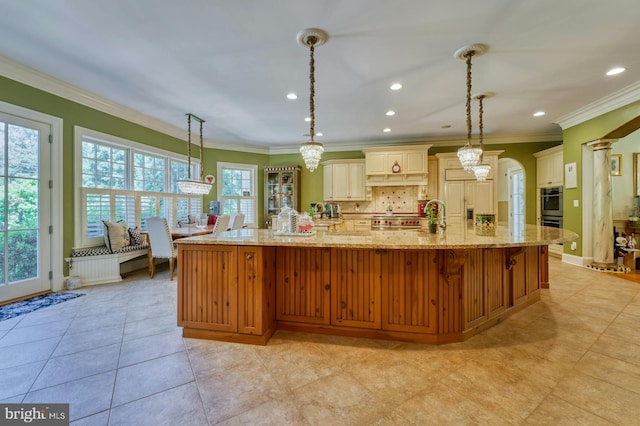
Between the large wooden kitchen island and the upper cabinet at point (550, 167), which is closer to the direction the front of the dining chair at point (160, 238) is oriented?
the upper cabinet

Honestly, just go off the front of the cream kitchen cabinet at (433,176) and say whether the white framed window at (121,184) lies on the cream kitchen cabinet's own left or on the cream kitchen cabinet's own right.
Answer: on the cream kitchen cabinet's own right

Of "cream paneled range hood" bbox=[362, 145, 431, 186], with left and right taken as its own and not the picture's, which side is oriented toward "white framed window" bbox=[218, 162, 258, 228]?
right

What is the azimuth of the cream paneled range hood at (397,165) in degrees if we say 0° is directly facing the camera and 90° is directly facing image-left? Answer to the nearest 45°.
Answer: approximately 0°

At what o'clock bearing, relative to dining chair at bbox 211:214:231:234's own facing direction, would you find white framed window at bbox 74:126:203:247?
The white framed window is roughly at 11 o'clock from the dining chair.

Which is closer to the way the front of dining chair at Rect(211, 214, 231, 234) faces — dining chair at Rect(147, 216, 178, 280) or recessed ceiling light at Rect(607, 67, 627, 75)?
the dining chair

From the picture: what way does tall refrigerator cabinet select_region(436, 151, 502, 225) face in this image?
toward the camera

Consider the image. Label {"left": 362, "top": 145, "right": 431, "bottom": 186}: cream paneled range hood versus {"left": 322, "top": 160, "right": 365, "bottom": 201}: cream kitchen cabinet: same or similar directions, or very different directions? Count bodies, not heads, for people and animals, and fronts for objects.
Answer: same or similar directions

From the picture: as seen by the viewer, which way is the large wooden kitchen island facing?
toward the camera

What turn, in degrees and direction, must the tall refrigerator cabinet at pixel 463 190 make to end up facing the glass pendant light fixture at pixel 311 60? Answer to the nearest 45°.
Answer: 0° — it already faces it

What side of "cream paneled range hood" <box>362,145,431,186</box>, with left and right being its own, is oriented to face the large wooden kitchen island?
front

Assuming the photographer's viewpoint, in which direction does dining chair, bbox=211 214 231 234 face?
facing away from the viewer and to the left of the viewer

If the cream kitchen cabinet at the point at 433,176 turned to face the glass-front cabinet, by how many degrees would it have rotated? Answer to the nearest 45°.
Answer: approximately 90° to its right

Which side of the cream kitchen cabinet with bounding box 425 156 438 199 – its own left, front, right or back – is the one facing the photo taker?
front
